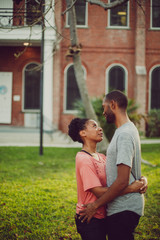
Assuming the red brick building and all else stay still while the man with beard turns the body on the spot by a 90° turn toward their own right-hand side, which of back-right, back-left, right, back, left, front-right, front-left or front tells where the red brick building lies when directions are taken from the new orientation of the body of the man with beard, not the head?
front

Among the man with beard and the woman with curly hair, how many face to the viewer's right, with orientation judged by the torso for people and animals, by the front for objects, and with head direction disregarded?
1

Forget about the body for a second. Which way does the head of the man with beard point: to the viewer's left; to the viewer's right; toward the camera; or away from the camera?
to the viewer's left

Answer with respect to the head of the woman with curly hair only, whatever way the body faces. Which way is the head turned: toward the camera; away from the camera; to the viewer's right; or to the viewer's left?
to the viewer's right

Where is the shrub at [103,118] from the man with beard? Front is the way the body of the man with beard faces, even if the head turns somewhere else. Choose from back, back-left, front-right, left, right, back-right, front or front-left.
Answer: right

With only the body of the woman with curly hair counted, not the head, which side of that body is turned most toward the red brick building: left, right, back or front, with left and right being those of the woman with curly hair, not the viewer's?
left

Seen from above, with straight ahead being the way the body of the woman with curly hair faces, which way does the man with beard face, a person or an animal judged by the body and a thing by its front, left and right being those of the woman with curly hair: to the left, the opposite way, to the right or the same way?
the opposite way

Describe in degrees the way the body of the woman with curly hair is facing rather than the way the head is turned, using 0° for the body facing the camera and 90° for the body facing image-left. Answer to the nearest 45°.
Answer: approximately 270°

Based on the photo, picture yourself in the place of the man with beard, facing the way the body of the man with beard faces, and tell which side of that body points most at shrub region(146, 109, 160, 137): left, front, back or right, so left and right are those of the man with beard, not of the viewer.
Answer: right

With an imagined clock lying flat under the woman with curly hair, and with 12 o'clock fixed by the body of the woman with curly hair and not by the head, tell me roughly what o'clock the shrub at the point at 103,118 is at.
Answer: The shrub is roughly at 9 o'clock from the woman with curly hair.

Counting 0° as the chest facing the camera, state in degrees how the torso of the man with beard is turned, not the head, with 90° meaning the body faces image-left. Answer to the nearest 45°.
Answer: approximately 90°
